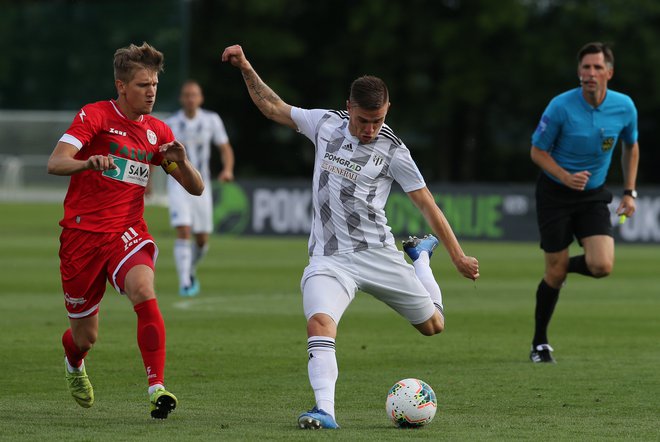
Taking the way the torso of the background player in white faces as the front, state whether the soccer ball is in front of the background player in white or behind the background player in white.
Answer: in front

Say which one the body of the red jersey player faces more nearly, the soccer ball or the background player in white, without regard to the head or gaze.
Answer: the soccer ball

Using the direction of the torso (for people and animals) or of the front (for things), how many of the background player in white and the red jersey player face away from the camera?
0

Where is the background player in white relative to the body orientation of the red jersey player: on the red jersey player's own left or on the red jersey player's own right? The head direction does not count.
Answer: on the red jersey player's own left

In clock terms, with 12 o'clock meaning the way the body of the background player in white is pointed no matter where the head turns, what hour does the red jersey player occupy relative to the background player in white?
The red jersey player is roughly at 12 o'clock from the background player in white.

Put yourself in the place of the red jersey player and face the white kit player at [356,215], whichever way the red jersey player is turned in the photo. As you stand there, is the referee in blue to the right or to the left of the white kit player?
left

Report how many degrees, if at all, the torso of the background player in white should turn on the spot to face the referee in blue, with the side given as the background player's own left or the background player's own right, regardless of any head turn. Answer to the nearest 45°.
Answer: approximately 45° to the background player's own left

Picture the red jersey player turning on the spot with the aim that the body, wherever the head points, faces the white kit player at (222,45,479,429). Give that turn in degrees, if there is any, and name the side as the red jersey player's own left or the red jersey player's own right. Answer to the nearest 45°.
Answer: approximately 45° to the red jersey player's own left

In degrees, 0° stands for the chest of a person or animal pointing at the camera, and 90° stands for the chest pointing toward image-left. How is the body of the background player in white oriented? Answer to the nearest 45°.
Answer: approximately 0°

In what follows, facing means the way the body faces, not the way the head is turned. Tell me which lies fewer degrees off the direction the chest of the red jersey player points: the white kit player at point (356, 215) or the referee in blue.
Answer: the white kit player
